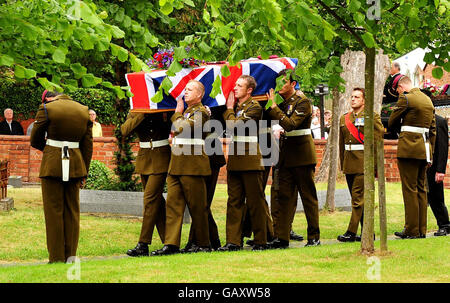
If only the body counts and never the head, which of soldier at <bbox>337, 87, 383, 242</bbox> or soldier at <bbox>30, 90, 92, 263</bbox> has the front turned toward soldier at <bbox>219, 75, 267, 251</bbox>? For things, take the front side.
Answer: soldier at <bbox>337, 87, 383, 242</bbox>

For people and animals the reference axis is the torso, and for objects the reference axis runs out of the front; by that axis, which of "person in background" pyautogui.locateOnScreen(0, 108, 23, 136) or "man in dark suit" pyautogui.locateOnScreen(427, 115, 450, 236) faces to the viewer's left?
the man in dark suit

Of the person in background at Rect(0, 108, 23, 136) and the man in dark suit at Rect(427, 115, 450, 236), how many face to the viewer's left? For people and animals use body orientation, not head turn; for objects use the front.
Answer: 1

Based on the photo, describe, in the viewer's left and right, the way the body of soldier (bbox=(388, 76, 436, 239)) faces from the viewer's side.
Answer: facing away from the viewer and to the left of the viewer

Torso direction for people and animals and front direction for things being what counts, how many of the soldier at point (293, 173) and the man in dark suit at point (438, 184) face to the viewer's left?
2

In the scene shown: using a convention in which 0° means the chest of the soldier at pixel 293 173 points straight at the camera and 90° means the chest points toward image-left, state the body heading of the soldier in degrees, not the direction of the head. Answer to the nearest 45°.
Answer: approximately 90°

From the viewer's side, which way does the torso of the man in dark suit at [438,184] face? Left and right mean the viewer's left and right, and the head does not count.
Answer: facing to the left of the viewer

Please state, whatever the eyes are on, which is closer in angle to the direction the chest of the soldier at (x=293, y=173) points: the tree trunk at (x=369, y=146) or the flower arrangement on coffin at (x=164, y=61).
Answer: the flower arrangement on coffin

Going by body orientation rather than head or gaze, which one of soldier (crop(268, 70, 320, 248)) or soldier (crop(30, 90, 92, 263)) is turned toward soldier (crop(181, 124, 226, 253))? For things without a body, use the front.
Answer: soldier (crop(268, 70, 320, 248))

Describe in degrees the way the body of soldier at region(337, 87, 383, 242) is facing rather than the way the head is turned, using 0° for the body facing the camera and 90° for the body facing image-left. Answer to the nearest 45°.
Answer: approximately 45°
